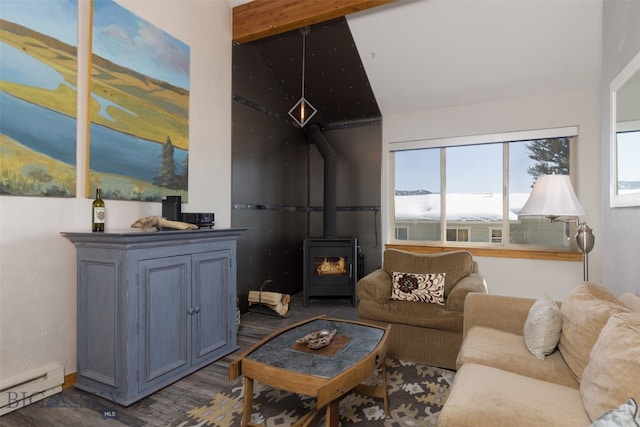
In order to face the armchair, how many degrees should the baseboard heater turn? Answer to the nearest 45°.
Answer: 0° — it already faces it

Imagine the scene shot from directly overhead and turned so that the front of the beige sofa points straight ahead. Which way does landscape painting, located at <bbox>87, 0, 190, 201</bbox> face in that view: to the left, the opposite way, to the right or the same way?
the opposite way

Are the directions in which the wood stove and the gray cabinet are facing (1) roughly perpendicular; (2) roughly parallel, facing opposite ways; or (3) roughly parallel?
roughly perpendicular

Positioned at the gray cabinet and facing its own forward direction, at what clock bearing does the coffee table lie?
The coffee table is roughly at 12 o'clock from the gray cabinet.

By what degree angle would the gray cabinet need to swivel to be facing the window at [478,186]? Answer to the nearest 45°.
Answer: approximately 45° to its left

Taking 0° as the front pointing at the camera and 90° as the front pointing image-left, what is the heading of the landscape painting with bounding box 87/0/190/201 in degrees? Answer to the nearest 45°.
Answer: approximately 315°

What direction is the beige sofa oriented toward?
to the viewer's left

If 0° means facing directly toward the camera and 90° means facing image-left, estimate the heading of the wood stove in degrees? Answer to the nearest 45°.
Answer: approximately 0°

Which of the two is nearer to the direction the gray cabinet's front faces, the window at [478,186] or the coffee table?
the coffee table

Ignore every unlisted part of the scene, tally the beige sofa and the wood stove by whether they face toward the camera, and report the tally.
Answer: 1

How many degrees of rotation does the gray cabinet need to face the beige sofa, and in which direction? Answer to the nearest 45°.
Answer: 0° — it already faces it
